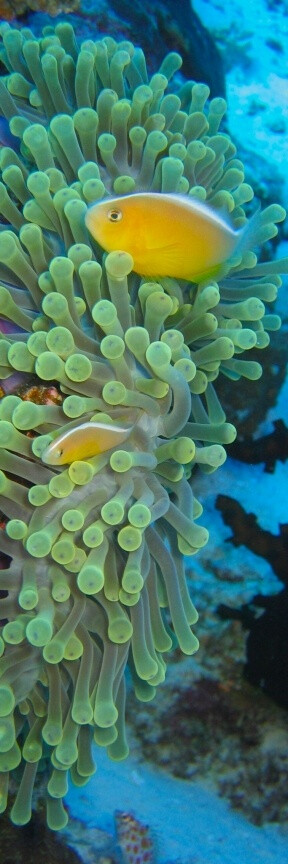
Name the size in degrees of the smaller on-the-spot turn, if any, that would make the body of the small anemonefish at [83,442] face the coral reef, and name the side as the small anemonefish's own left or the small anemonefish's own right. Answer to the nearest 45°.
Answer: approximately 135° to the small anemonefish's own right

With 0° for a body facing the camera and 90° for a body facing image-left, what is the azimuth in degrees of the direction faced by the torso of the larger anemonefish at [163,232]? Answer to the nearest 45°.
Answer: approximately 90°

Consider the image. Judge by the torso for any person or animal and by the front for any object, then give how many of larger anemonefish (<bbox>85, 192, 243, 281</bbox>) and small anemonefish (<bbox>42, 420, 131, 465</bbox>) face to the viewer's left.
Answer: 2

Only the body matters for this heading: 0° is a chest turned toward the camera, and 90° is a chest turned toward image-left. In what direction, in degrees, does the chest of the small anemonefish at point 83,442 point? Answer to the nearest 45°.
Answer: approximately 90°
